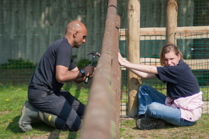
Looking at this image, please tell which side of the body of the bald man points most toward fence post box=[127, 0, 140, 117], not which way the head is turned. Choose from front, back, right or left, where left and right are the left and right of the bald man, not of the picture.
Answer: front

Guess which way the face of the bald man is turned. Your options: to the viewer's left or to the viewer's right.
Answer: to the viewer's right

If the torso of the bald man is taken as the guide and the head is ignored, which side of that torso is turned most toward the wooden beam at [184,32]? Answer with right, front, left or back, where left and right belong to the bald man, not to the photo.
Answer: front

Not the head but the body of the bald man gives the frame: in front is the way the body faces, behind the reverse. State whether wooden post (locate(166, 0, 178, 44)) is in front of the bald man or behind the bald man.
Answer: in front

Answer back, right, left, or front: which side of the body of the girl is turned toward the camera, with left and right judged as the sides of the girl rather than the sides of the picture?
left

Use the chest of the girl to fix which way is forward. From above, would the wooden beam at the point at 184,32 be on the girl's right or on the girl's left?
on the girl's right

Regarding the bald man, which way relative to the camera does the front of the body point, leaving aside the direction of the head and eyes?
to the viewer's right
